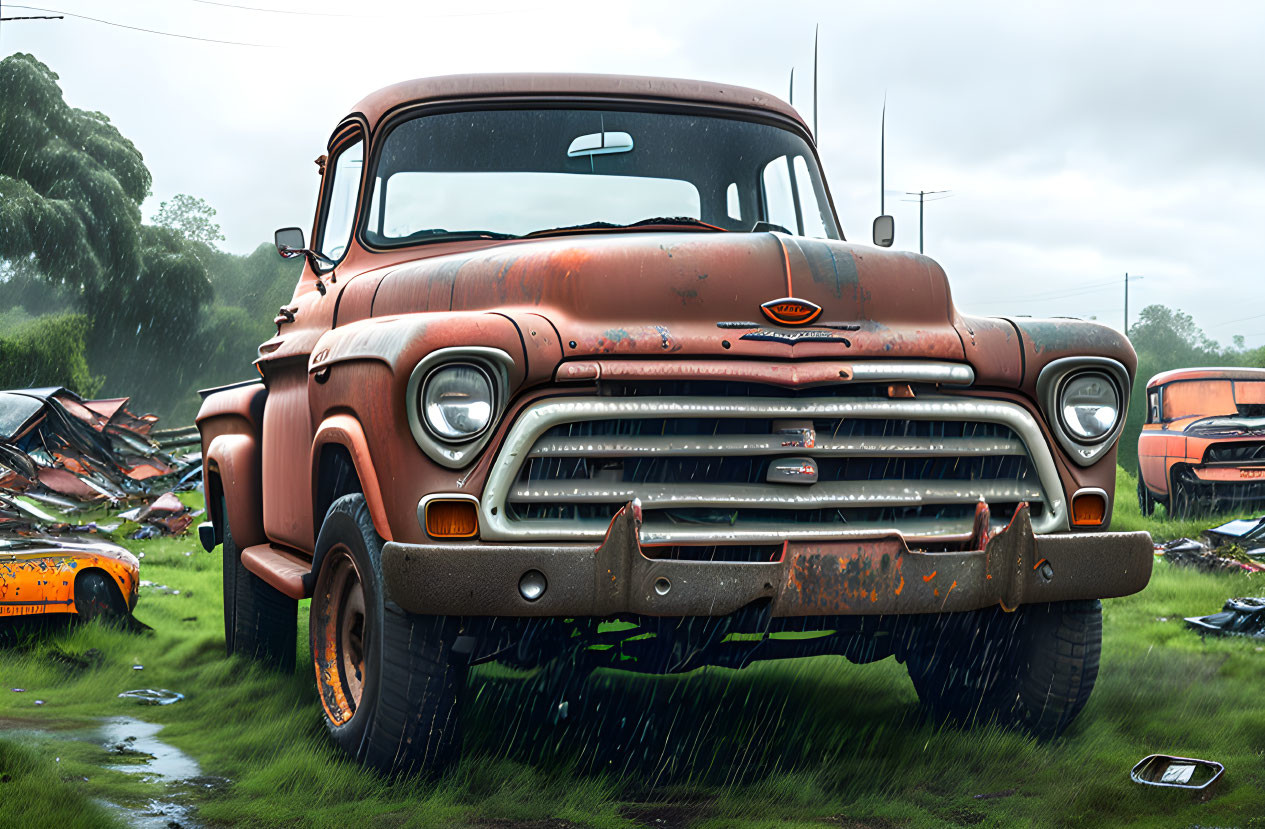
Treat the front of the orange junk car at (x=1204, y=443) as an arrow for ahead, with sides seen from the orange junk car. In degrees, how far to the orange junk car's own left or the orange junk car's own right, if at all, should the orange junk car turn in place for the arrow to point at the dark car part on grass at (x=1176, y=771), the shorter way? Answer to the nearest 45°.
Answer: approximately 45° to the orange junk car's own right

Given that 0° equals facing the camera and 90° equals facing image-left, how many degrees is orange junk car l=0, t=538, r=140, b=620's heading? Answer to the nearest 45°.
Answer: approximately 270°

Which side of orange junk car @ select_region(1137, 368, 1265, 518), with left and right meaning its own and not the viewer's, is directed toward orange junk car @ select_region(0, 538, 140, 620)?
right

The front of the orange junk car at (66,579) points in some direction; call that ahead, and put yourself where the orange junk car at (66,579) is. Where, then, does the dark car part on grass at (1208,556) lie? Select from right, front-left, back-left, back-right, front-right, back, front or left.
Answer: front

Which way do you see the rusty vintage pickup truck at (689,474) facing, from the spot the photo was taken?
facing the viewer and to the right of the viewer

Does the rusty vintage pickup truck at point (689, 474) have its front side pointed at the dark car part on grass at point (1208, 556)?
no

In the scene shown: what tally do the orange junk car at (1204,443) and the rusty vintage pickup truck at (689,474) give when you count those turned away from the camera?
0

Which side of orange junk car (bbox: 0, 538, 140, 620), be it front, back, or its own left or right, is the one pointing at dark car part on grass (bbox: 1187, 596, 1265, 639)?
front

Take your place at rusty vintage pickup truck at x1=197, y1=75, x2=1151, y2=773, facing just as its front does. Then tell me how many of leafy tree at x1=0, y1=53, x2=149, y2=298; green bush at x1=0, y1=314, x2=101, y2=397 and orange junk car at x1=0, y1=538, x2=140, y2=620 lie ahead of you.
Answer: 0

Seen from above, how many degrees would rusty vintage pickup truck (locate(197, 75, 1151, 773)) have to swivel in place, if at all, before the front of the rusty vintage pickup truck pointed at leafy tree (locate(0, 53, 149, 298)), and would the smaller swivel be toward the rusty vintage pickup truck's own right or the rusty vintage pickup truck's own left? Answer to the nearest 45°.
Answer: approximately 180°

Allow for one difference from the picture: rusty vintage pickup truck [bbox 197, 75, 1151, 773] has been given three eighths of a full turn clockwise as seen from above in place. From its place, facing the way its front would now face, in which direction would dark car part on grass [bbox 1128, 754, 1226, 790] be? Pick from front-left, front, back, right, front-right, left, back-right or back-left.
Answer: back

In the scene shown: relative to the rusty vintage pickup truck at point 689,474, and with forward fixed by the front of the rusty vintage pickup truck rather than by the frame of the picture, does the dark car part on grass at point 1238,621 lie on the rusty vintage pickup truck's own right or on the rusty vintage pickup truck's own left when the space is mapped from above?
on the rusty vintage pickup truck's own left

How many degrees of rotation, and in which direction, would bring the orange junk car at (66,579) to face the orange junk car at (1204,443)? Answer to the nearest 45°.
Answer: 0° — it already faces it

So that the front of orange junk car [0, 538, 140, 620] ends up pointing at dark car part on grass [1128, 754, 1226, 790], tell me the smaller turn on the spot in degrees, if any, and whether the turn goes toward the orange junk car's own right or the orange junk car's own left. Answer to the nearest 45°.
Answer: approximately 45° to the orange junk car's own right

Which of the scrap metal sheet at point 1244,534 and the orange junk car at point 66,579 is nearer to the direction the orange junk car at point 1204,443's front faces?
the scrap metal sheet

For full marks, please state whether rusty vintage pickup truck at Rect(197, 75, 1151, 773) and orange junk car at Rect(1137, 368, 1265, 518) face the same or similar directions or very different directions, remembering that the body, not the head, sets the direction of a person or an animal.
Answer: same or similar directions
